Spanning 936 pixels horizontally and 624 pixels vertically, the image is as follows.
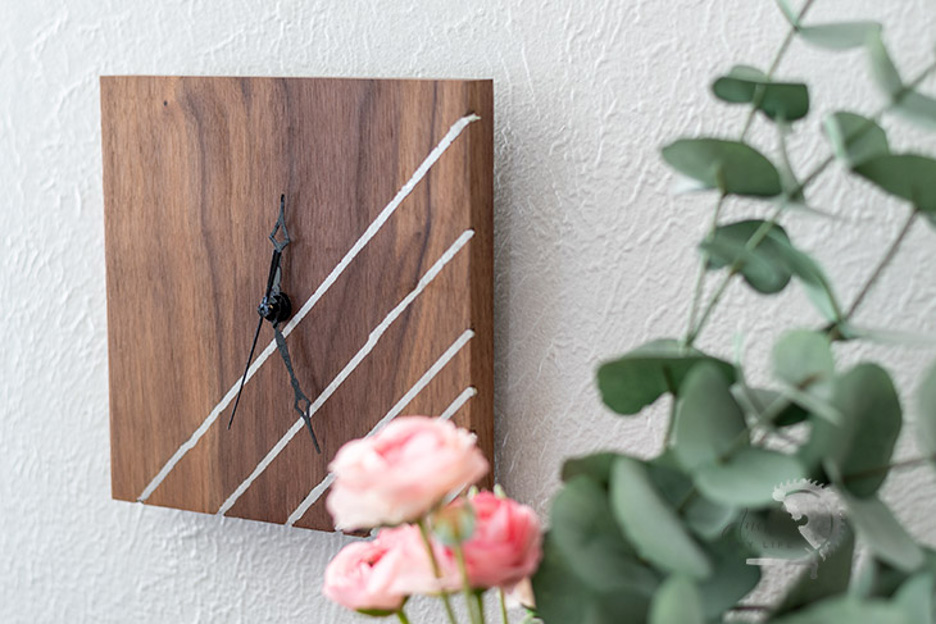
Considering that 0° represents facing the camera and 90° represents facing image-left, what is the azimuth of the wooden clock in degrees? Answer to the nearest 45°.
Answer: approximately 45°
